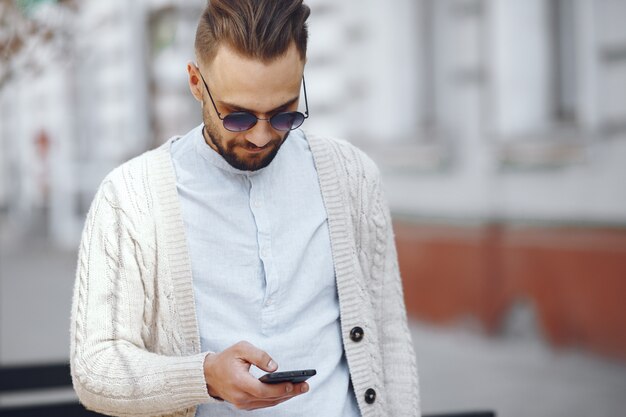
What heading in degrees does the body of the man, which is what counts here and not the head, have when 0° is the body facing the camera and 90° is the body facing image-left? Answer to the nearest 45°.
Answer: approximately 0°
